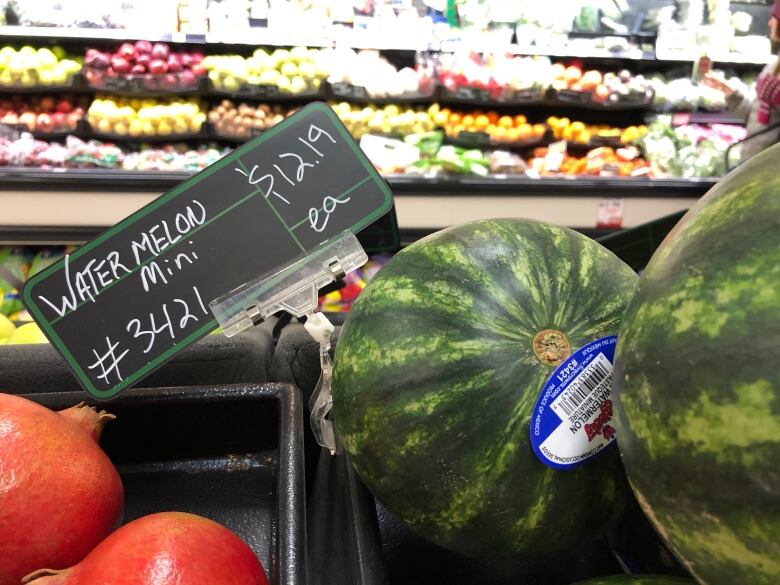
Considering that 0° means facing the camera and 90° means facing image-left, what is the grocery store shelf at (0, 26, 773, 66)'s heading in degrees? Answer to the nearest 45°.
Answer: approximately 0°

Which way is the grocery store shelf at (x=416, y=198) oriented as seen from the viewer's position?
toward the camera

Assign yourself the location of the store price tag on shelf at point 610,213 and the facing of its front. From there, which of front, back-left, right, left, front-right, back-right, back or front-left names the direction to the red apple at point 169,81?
right

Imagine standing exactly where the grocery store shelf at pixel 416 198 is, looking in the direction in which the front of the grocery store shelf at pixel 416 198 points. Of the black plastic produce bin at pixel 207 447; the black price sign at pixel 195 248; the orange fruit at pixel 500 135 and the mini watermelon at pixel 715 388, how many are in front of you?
3

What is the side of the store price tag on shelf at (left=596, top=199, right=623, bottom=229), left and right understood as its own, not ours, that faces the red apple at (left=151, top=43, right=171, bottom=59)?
right

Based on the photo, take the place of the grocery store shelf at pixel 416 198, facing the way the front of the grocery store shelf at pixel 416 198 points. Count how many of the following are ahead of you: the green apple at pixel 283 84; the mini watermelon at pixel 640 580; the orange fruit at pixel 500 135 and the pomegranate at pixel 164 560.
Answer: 2

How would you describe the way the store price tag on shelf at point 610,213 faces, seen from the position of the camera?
facing the viewer

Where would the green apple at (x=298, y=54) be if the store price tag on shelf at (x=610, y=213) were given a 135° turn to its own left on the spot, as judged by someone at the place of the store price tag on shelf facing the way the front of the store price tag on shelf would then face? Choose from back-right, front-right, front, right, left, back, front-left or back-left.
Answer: back-left

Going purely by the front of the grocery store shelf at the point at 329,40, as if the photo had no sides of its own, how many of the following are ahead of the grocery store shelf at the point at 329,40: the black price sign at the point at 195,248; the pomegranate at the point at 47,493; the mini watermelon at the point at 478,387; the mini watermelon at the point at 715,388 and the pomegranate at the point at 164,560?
5

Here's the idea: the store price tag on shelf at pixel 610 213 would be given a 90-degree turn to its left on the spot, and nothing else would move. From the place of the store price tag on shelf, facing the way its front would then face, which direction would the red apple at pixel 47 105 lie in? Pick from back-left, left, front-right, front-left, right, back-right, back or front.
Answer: back

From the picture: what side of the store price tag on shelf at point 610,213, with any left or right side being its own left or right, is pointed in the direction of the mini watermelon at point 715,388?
front

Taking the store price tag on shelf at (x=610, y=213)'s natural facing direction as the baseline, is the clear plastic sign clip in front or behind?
in front

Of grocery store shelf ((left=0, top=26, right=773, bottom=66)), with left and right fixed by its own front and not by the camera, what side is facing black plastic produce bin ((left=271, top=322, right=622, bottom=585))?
front

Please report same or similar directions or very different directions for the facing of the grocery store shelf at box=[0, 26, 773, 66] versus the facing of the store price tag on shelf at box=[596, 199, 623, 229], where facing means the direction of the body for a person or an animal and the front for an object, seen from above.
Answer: same or similar directions

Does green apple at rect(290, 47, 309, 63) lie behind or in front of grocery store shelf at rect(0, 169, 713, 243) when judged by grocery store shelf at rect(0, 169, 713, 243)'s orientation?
behind

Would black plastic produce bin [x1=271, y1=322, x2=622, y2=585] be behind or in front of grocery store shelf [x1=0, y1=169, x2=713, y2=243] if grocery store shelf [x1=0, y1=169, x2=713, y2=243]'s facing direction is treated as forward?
in front
